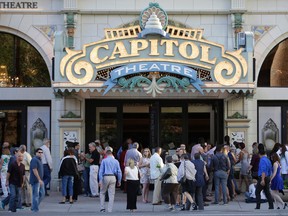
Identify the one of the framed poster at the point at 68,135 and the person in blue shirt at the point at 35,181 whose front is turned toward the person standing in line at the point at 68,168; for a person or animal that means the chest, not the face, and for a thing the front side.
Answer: the framed poster

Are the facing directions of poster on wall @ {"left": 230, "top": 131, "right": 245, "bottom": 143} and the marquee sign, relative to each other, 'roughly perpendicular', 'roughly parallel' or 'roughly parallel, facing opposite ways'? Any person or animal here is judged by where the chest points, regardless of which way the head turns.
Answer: roughly parallel

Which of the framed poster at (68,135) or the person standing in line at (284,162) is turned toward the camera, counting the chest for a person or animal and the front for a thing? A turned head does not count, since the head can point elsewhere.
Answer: the framed poster

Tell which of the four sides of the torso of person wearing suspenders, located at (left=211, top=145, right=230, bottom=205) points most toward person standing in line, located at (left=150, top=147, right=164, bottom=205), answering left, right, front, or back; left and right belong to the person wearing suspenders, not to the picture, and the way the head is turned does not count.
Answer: left

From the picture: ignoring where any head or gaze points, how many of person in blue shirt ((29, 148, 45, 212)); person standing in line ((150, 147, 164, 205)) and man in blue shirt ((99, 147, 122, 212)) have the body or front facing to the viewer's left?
0

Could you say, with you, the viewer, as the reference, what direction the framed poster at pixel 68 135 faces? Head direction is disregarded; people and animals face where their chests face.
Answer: facing the viewer

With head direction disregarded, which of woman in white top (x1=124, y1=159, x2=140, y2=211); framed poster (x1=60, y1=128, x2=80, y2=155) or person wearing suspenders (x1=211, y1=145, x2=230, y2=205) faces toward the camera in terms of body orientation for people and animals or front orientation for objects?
the framed poster

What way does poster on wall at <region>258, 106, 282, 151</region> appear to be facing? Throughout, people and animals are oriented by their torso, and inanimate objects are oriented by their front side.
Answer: toward the camera

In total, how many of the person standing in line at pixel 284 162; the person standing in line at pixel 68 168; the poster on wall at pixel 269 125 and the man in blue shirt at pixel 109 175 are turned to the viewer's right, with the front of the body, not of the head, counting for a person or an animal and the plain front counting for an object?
0

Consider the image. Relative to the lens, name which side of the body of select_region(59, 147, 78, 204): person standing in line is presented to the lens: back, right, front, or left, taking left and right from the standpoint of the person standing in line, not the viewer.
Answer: back

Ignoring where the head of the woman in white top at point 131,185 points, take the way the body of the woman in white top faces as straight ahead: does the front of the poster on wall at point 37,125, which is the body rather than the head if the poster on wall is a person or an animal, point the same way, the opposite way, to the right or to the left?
the opposite way
